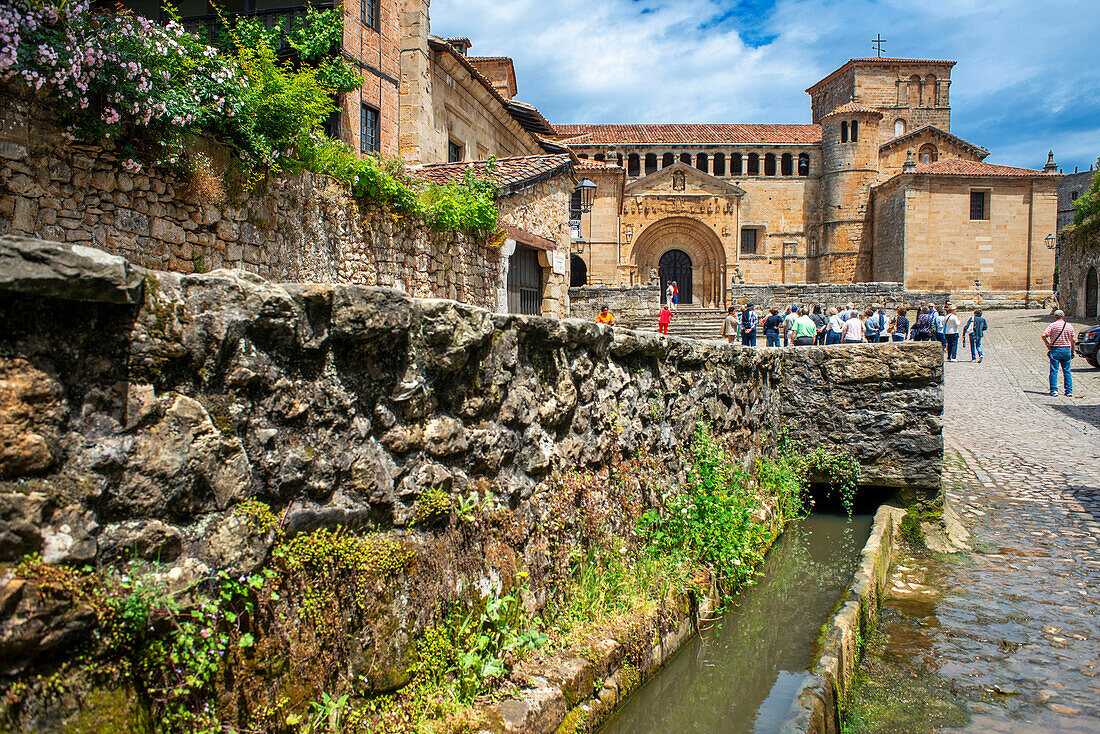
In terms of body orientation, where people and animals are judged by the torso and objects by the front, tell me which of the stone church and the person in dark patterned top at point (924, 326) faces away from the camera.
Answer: the person in dark patterned top

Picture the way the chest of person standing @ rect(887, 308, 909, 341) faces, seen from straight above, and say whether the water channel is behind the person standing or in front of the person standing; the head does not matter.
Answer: behind

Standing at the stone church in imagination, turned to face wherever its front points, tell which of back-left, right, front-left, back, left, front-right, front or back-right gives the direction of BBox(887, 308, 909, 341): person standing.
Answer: front

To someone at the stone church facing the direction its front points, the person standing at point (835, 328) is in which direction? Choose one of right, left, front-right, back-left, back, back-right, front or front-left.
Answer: front

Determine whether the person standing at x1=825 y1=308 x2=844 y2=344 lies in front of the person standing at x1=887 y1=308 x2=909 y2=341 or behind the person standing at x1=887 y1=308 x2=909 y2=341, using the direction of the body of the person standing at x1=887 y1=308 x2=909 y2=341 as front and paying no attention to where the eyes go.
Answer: in front

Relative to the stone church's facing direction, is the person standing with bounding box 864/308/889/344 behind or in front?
in front

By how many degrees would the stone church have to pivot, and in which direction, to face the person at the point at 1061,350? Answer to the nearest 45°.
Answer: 0° — it already faces them

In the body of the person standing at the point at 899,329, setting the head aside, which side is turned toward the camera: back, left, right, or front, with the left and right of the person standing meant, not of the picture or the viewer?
back

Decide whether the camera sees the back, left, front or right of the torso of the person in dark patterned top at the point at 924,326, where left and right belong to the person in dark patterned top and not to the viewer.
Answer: back

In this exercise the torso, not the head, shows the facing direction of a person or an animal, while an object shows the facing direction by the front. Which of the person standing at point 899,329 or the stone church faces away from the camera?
the person standing

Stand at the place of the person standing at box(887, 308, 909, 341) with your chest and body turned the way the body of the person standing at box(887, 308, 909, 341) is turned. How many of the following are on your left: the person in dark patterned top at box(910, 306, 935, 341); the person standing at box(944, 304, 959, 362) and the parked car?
0

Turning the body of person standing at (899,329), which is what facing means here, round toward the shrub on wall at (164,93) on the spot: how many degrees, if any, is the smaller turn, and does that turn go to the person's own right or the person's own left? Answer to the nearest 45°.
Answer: approximately 180°

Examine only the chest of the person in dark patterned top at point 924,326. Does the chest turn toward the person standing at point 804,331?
no

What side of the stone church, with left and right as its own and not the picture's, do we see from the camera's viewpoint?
front
